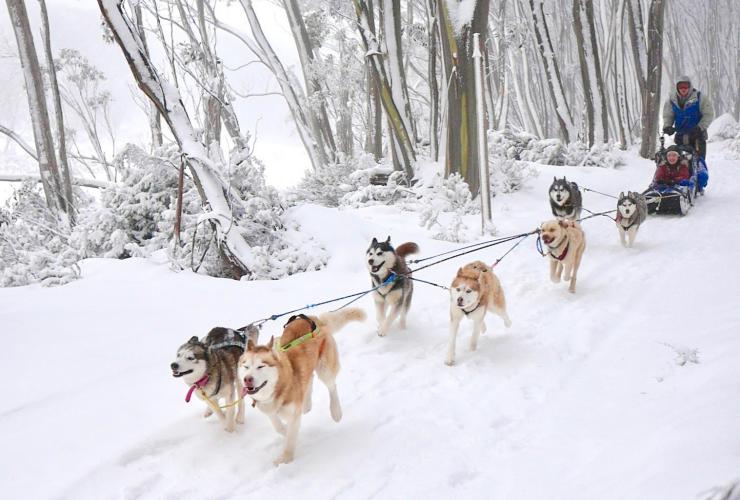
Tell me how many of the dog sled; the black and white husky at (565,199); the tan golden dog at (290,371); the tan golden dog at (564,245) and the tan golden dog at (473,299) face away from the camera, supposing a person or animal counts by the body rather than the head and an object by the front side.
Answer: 0

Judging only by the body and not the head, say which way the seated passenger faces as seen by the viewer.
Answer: toward the camera

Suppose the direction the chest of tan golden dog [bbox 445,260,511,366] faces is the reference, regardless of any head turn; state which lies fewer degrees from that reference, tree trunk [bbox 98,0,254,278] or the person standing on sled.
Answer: the tree trunk

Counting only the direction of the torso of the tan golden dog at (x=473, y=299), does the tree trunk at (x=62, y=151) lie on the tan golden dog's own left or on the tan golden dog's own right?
on the tan golden dog's own right

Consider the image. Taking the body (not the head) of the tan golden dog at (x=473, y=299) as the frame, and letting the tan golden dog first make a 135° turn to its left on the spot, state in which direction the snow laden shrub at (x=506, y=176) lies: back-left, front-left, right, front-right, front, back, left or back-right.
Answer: left

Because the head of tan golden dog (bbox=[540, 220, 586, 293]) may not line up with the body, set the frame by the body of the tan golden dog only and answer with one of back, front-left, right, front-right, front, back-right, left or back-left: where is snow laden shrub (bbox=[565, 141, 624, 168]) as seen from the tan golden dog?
back-right

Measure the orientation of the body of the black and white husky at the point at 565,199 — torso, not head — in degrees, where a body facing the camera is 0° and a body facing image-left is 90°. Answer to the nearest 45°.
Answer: approximately 45°

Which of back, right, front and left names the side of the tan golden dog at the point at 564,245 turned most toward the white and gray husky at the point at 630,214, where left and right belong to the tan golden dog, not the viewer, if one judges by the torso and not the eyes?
back

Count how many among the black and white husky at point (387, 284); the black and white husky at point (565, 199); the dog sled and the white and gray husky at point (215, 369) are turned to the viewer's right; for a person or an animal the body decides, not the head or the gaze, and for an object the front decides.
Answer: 0

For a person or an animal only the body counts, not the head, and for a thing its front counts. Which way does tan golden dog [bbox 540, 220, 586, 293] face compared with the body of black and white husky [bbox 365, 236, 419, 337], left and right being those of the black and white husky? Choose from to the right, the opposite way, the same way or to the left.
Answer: the same way

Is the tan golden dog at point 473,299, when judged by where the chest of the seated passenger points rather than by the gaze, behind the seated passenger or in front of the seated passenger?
in front

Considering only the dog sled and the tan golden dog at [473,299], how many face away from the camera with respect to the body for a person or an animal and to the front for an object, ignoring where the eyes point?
0

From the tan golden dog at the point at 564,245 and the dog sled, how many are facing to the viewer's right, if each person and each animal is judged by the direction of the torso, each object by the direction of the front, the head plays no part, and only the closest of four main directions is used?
0

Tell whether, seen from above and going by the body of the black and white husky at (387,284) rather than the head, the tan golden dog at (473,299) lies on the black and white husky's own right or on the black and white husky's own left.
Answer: on the black and white husky's own left

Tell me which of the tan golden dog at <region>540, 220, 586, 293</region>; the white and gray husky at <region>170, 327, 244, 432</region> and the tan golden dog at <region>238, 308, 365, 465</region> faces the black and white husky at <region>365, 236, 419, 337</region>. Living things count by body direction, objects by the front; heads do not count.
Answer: the tan golden dog at <region>540, 220, 586, 293</region>

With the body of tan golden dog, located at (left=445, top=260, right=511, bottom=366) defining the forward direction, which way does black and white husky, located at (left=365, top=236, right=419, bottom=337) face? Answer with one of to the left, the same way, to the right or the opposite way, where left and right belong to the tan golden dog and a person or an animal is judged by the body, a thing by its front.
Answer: the same way

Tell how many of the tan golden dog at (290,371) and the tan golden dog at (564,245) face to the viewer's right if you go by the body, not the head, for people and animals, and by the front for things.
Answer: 0

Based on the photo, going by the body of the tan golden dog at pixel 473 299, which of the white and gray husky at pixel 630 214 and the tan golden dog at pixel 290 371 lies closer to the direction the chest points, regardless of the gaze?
the tan golden dog

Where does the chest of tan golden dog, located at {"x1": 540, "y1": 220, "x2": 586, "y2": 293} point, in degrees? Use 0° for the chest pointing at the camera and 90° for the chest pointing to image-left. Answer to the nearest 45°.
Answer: approximately 45°
